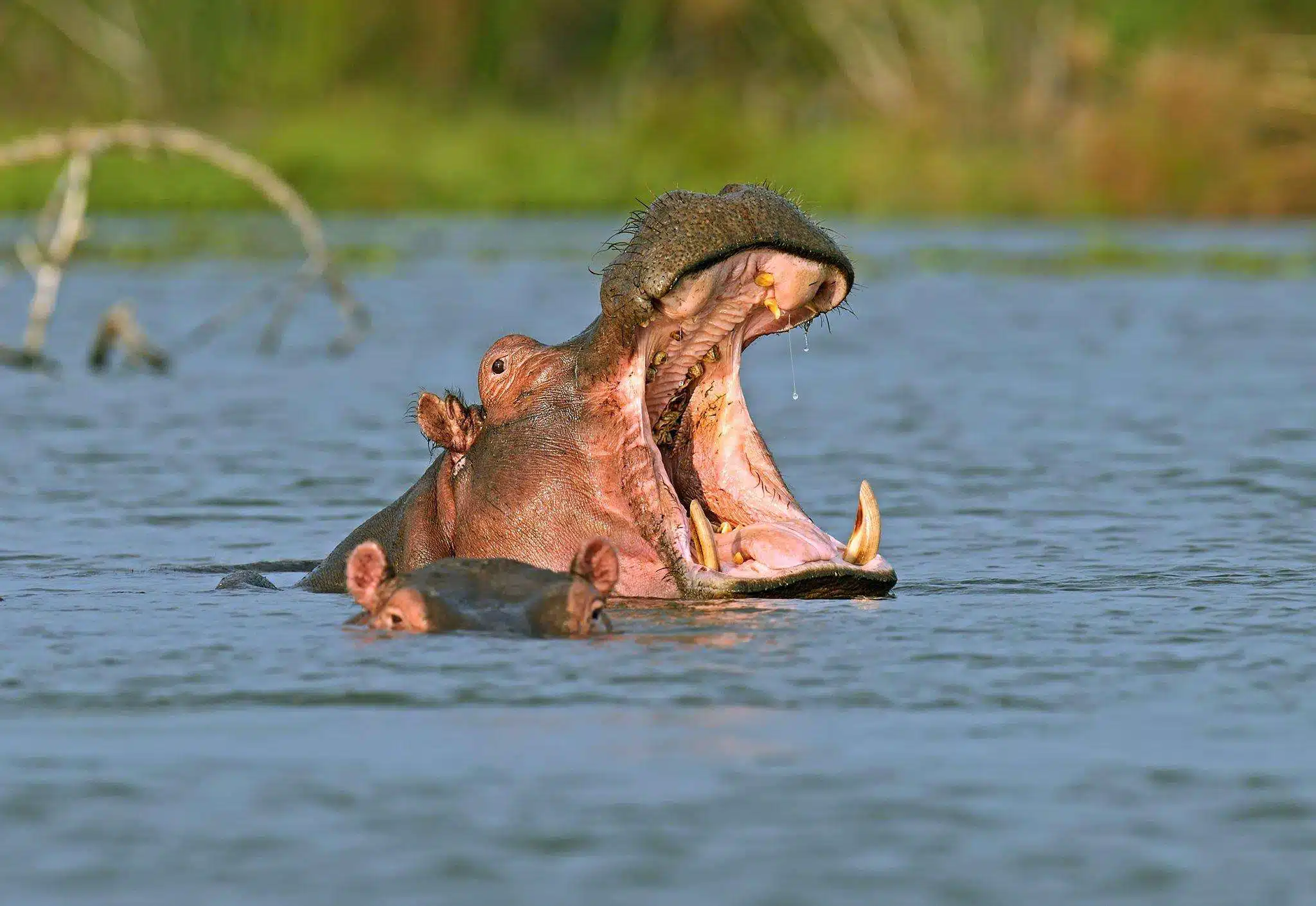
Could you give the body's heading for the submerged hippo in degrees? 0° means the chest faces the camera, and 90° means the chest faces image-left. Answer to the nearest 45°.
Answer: approximately 0°

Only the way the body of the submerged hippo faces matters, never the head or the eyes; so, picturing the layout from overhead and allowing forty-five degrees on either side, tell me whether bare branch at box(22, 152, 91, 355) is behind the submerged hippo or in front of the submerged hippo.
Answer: behind

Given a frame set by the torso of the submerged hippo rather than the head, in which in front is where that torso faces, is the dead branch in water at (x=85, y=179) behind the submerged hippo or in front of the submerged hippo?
behind

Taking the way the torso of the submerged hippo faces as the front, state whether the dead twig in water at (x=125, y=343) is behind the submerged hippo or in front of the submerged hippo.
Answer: behind
